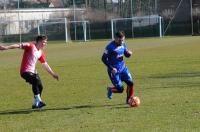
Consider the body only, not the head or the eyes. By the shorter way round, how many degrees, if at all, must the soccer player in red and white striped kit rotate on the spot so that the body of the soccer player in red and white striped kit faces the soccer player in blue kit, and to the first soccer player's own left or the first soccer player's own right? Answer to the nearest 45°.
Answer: approximately 45° to the first soccer player's own left

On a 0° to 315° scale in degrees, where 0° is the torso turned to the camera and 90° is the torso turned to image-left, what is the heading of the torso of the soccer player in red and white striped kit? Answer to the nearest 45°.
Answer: approximately 315°

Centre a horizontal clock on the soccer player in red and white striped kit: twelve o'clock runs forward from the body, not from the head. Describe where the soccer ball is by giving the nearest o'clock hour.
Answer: The soccer ball is roughly at 11 o'clock from the soccer player in red and white striped kit.
